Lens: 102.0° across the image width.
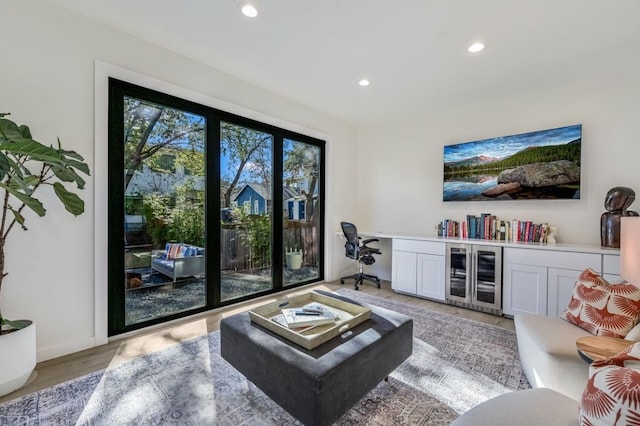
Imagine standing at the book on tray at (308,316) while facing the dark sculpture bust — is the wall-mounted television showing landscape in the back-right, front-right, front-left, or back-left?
front-left

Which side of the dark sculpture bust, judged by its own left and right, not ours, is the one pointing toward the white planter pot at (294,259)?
right

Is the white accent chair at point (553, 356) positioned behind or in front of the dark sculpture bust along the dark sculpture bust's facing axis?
in front

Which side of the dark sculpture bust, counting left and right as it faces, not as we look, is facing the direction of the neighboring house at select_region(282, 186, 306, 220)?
right

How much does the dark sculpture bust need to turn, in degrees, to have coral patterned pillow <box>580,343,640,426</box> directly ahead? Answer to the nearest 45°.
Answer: approximately 45° to its left

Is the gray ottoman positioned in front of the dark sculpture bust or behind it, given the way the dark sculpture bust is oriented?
in front

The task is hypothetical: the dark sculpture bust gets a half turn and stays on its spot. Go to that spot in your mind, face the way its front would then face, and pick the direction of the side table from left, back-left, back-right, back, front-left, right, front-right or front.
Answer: back-right

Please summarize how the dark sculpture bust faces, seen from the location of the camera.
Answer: facing the viewer and to the left of the viewer

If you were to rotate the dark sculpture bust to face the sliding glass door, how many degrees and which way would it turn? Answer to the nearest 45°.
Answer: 0° — it already faces it

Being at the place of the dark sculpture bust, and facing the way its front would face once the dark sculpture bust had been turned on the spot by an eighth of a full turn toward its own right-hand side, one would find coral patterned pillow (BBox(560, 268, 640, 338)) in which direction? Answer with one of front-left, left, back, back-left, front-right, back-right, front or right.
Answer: left

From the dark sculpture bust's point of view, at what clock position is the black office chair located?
The black office chair is roughly at 1 o'clock from the dark sculpture bust.
